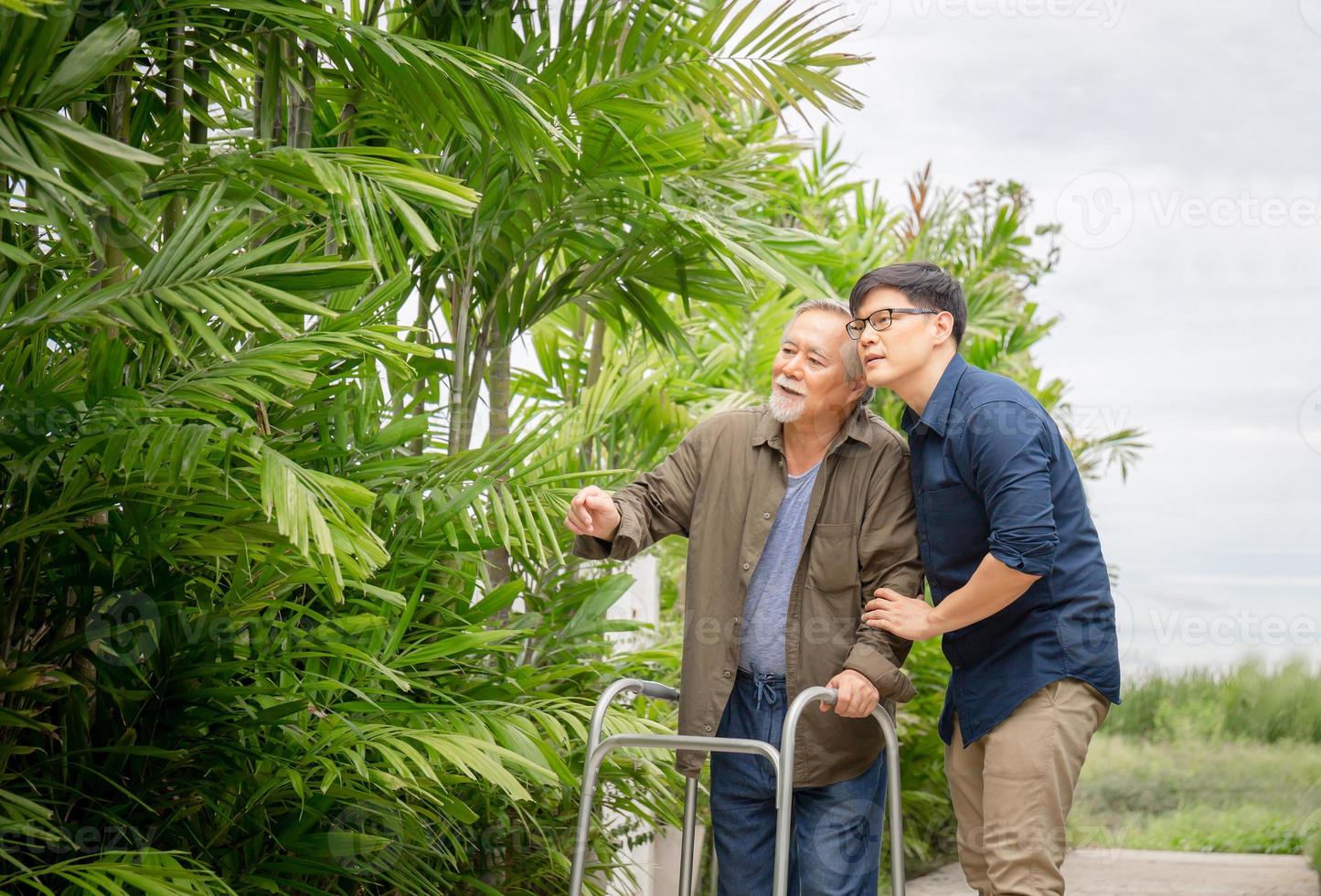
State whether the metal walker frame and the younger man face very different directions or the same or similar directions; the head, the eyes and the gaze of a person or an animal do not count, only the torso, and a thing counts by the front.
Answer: same or similar directions

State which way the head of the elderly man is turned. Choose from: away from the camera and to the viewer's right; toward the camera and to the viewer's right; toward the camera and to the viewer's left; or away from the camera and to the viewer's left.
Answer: toward the camera and to the viewer's left

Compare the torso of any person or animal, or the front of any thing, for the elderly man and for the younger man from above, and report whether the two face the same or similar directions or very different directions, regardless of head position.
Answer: same or similar directions

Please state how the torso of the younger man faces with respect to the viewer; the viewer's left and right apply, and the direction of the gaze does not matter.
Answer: facing the viewer and to the left of the viewer

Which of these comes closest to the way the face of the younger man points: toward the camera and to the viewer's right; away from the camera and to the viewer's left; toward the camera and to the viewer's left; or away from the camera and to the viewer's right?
toward the camera and to the viewer's left
